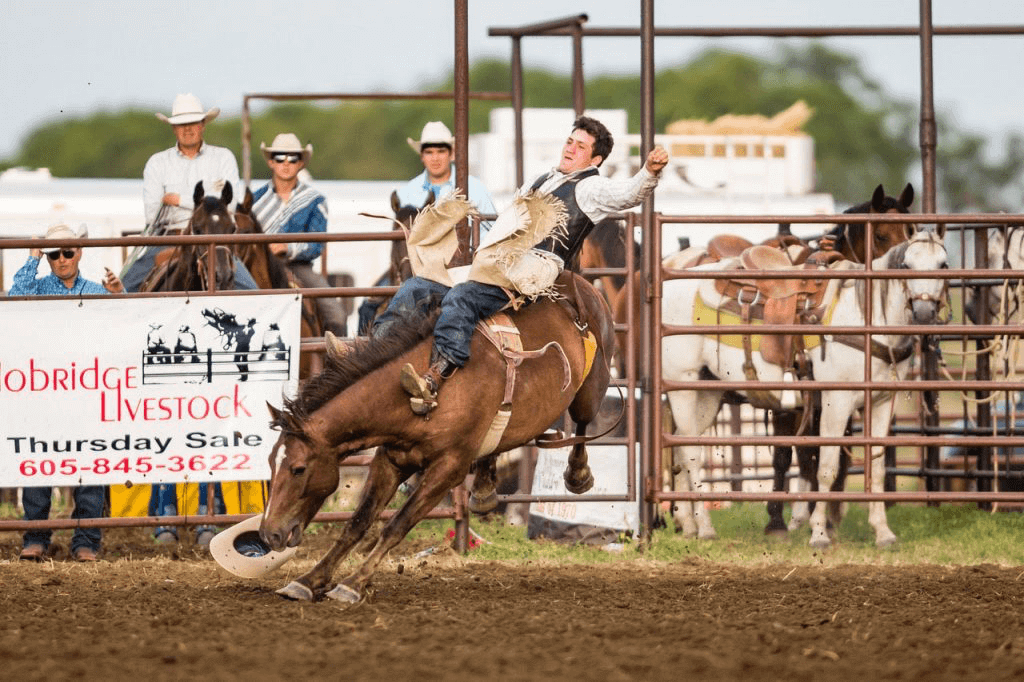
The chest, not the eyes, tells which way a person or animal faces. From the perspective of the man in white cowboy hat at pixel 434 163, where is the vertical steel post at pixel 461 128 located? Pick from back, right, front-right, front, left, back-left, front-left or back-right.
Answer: front

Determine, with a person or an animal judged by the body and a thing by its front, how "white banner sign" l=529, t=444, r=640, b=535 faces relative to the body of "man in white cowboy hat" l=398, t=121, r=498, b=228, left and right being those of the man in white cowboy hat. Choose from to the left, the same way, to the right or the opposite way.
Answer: the same way

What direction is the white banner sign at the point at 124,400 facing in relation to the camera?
toward the camera

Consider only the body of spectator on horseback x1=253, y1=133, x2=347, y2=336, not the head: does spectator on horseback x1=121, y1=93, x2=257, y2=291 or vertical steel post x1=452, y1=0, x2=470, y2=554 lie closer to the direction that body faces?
the vertical steel post

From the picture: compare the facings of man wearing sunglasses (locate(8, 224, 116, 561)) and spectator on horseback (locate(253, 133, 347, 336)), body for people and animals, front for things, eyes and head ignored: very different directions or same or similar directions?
same or similar directions

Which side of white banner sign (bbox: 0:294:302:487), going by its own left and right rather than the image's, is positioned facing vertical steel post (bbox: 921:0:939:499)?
left

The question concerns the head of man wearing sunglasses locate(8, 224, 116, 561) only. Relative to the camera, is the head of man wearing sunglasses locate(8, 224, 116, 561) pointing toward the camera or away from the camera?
toward the camera

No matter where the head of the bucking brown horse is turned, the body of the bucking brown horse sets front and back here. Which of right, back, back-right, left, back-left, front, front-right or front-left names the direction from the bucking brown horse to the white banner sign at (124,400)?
right

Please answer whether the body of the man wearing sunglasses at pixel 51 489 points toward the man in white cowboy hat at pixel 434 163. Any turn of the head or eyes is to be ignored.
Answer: no

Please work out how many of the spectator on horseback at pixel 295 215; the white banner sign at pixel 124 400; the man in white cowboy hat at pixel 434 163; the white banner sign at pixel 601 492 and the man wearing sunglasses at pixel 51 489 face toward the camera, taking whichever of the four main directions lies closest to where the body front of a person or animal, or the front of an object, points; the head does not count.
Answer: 5

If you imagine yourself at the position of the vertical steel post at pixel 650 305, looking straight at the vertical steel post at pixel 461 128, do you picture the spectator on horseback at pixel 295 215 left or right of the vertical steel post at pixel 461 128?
right

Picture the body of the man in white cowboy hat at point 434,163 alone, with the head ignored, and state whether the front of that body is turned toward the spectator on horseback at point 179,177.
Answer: no

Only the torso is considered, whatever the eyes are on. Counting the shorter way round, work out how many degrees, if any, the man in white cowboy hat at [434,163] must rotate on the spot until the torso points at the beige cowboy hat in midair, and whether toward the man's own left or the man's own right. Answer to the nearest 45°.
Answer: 0° — they already face it

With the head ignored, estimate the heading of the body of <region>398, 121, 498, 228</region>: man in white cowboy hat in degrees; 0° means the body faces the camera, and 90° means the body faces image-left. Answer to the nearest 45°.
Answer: approximately 0°

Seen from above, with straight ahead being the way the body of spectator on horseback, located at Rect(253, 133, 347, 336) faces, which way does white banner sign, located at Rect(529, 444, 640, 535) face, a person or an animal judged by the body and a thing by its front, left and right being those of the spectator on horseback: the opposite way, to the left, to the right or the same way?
the same way

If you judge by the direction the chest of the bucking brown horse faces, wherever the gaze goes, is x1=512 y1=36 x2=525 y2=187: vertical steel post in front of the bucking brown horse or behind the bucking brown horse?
behind

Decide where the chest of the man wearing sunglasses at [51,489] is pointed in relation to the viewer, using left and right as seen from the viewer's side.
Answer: facing the viewer
